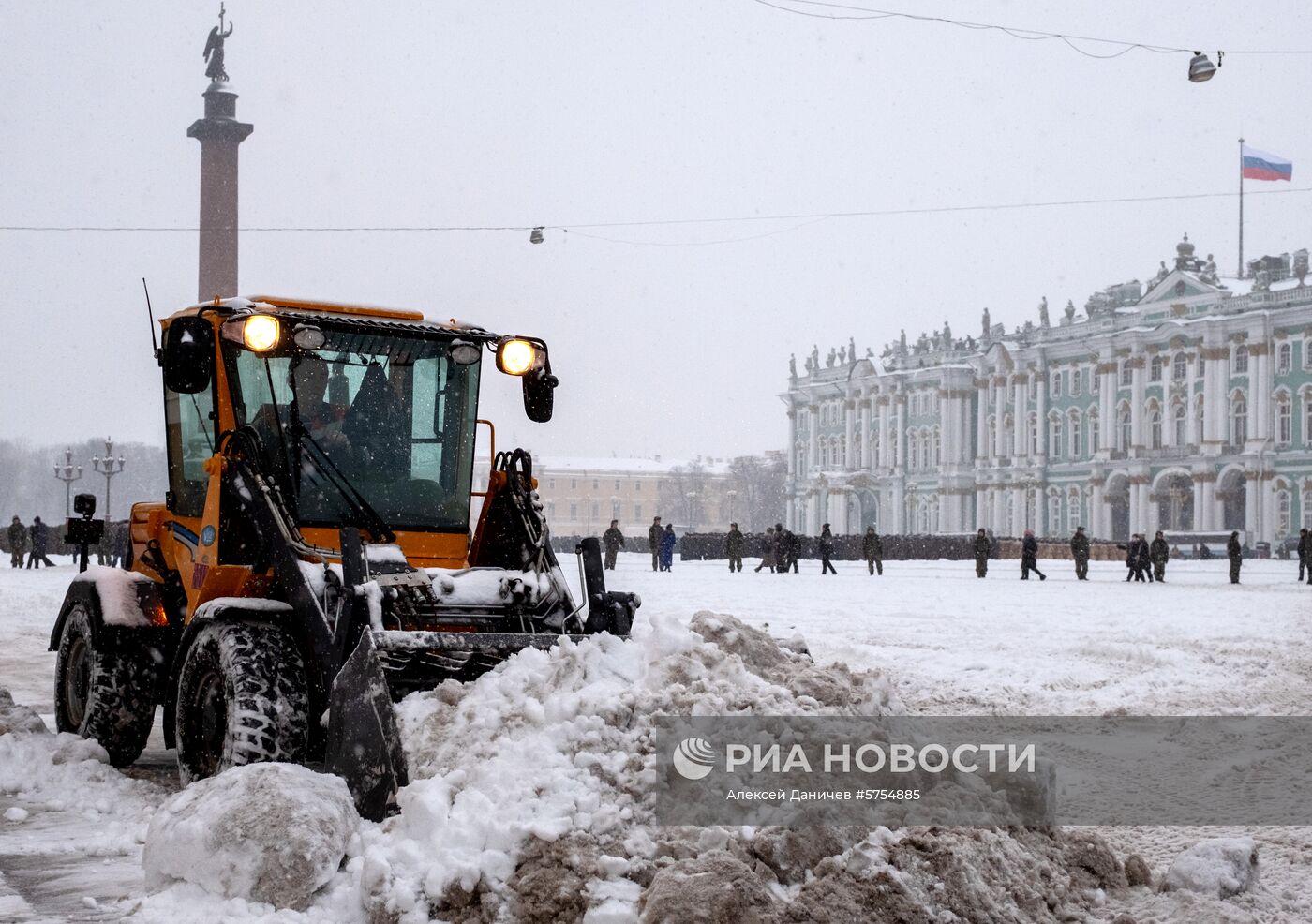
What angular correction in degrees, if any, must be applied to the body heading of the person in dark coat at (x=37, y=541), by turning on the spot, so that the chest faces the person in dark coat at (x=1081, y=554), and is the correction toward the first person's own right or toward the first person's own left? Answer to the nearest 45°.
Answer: approximately 135° to the first person's own left

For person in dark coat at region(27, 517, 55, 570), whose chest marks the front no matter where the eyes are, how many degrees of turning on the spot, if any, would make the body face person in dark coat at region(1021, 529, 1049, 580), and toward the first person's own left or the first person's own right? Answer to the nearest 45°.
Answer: approximately 135° to the first person's own left

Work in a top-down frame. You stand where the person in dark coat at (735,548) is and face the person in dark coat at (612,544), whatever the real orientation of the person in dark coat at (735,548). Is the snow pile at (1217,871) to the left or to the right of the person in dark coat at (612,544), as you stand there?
left

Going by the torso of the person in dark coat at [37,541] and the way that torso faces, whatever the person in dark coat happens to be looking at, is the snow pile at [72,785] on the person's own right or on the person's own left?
on the person's own left
